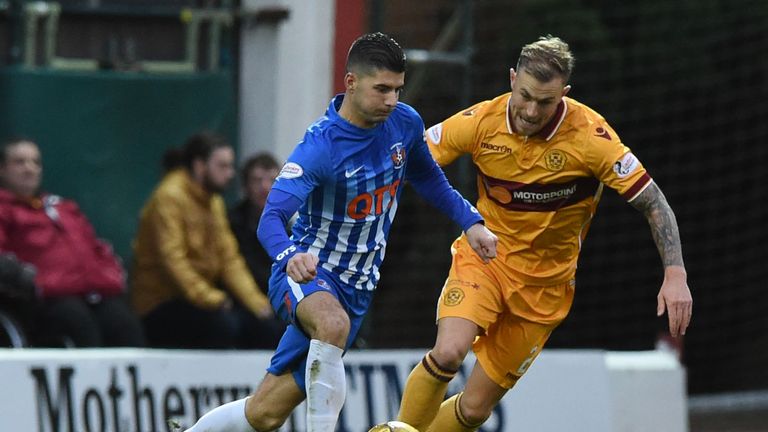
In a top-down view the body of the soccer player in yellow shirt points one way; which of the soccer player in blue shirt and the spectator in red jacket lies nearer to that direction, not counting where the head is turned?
the soccer player in blue shirt

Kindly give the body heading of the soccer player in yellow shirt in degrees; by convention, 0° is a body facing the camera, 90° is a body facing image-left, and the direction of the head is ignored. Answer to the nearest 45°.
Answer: approximately 0°

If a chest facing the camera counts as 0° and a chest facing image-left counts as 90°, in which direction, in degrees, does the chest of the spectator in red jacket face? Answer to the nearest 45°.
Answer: approximately 315°
